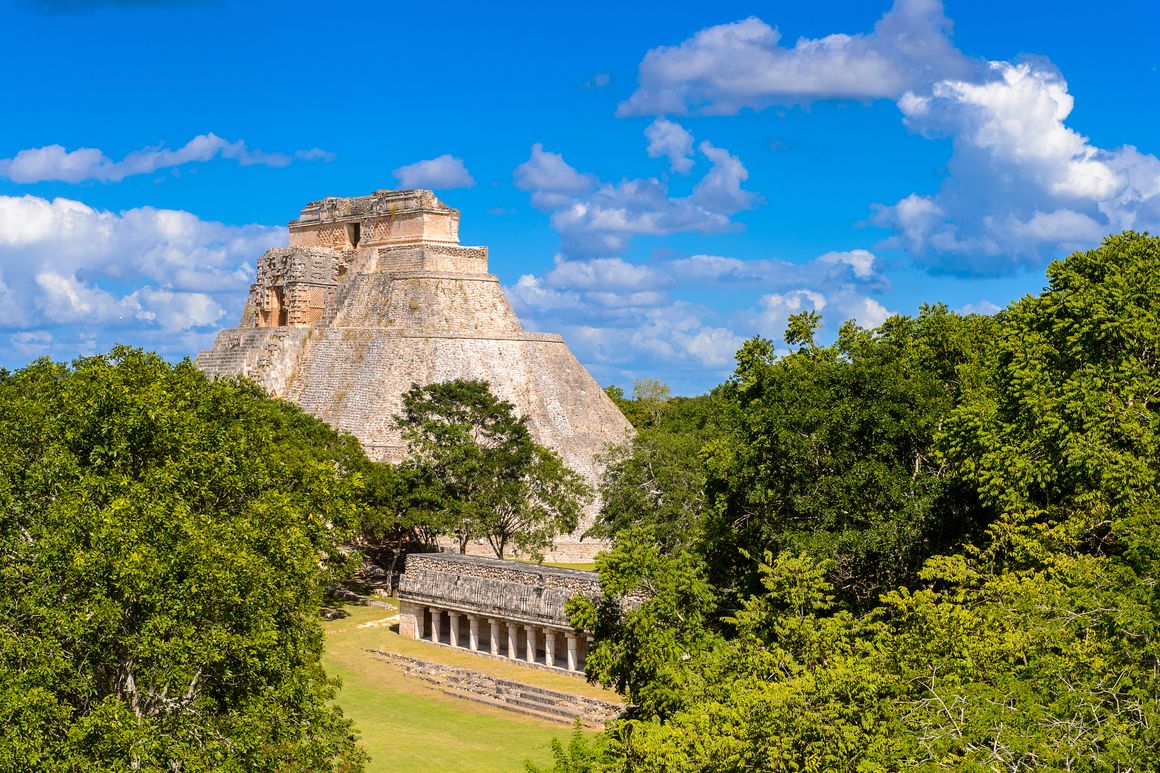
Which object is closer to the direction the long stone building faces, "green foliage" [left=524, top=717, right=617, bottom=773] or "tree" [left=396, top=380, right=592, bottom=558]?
the green foliage

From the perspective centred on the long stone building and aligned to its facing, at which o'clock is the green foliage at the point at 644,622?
The green foliage is roughly at 10 o'clock from the long stone building.

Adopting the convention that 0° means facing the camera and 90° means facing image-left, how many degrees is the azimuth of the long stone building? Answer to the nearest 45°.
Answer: approximately 45°

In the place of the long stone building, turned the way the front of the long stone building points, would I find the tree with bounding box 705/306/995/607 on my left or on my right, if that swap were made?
on my left

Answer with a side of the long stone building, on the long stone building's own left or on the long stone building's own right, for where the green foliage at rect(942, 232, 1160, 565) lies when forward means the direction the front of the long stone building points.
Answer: on the long stone building's own left

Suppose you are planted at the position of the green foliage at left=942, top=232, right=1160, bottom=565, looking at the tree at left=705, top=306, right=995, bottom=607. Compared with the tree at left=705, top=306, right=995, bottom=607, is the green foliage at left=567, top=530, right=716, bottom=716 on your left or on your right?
left

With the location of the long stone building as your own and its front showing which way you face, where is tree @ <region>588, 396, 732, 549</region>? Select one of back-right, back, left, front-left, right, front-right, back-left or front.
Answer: back

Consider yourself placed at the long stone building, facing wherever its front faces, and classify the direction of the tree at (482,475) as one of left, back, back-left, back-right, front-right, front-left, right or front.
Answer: back-right

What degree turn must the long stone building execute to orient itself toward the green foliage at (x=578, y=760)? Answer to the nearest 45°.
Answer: approximately 45° to its left
